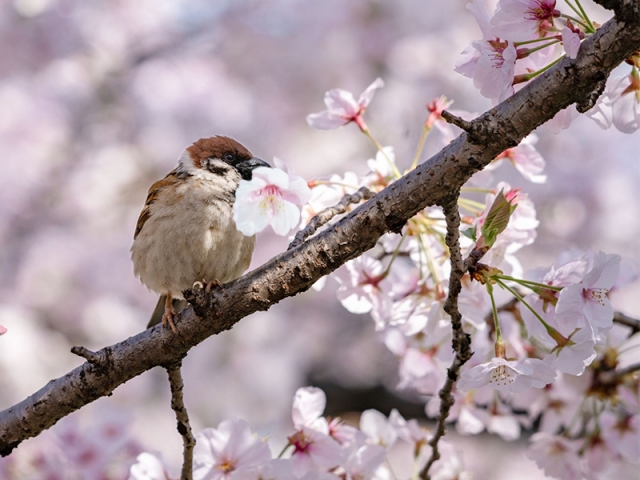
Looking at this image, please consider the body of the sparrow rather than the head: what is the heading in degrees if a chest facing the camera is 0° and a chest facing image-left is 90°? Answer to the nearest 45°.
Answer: approximately 315°
